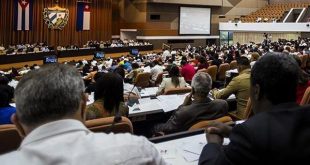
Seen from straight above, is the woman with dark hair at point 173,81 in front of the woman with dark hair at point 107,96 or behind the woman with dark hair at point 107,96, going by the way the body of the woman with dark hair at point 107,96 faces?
in front

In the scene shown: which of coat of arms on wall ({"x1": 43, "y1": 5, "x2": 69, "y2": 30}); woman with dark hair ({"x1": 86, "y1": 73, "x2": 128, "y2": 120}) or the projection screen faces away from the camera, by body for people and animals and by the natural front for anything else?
the woman with dark hair

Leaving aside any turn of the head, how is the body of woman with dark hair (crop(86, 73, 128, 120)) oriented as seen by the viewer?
away from the camera

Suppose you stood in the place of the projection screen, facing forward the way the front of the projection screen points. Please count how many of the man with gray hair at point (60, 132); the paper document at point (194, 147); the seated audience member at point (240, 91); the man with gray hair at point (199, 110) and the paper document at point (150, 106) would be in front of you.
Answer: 5

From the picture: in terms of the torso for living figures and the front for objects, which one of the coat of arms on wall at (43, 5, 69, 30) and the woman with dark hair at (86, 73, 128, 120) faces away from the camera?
the woman with dark hair

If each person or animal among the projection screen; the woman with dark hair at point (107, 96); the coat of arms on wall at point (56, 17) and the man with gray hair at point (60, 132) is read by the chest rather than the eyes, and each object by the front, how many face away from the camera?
2

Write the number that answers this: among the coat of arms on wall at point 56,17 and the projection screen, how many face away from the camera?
0

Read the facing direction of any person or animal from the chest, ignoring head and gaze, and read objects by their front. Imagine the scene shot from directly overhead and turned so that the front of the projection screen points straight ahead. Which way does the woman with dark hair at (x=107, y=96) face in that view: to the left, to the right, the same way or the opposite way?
the opposite way

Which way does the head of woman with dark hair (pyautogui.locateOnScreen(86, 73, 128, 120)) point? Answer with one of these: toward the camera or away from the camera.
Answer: away from the camera

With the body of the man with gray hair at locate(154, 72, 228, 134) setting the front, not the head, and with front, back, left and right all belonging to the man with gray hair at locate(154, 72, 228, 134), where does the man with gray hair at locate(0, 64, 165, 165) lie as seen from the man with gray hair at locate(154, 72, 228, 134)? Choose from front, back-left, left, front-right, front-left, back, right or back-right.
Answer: back-left

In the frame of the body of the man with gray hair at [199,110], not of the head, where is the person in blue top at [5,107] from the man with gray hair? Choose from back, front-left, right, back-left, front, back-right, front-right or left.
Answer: front-left

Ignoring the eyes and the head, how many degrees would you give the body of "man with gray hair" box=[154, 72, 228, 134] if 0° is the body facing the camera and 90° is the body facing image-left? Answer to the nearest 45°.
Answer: approximately 135°

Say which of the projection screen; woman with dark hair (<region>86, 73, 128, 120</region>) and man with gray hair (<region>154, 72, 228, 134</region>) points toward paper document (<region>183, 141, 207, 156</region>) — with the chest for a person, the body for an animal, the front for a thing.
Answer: the projection screen

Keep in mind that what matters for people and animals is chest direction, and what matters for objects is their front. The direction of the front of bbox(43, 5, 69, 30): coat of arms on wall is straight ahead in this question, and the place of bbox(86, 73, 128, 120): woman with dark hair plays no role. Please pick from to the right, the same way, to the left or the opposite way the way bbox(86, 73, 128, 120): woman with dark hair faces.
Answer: the opposite way

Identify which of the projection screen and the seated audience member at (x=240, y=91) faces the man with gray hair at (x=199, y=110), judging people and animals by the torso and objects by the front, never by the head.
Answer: the projection screen

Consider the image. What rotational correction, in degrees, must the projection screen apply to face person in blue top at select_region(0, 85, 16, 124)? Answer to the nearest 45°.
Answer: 0° — it already faces them

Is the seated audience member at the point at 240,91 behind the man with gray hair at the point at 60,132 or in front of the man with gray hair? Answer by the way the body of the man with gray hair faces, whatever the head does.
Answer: in front

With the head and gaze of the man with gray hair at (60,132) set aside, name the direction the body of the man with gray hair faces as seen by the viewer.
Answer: away from the camera
